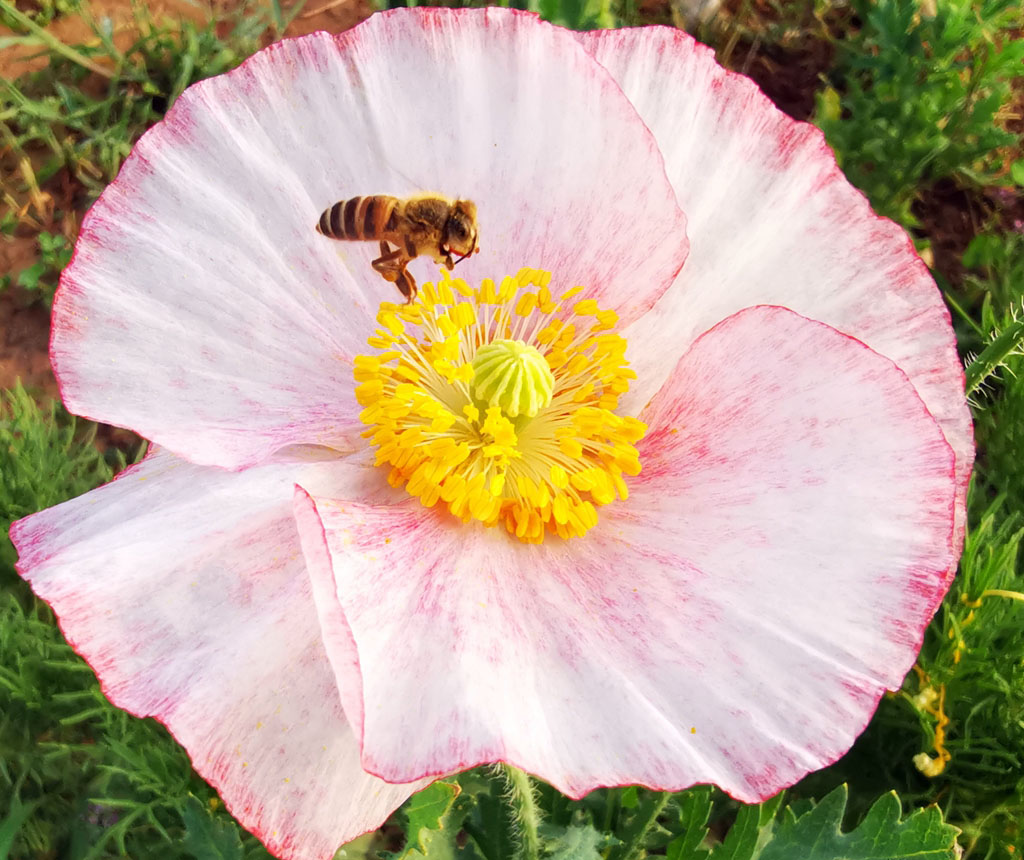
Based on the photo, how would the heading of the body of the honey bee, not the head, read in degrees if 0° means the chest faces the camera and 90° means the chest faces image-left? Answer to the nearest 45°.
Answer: approximately 270°

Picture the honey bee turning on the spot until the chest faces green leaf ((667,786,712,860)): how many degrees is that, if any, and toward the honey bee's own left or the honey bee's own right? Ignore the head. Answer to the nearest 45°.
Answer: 0° — it already faces it

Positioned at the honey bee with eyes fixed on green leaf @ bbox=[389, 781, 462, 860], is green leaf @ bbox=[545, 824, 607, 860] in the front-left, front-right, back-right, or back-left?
front-left
